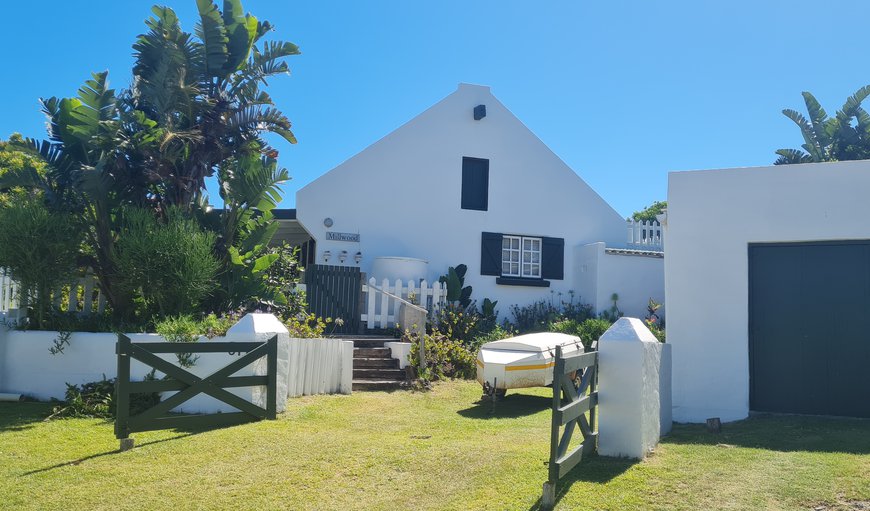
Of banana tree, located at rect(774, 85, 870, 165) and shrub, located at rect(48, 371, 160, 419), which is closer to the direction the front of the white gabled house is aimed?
the shrub

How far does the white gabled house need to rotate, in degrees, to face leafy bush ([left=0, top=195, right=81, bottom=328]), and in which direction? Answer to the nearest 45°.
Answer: approximately 45° to its right

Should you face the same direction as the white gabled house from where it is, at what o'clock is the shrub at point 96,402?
The shrub is roughly at 1 o'clock from the white gabled house.

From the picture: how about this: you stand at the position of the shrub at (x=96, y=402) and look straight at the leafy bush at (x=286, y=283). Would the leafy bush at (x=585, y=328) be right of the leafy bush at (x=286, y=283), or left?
right

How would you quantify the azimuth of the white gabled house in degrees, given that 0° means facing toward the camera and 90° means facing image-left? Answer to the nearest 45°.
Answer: approximately 0°

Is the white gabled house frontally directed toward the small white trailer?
yes

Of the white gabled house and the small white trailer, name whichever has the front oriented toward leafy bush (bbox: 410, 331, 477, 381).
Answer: the white gabled house
